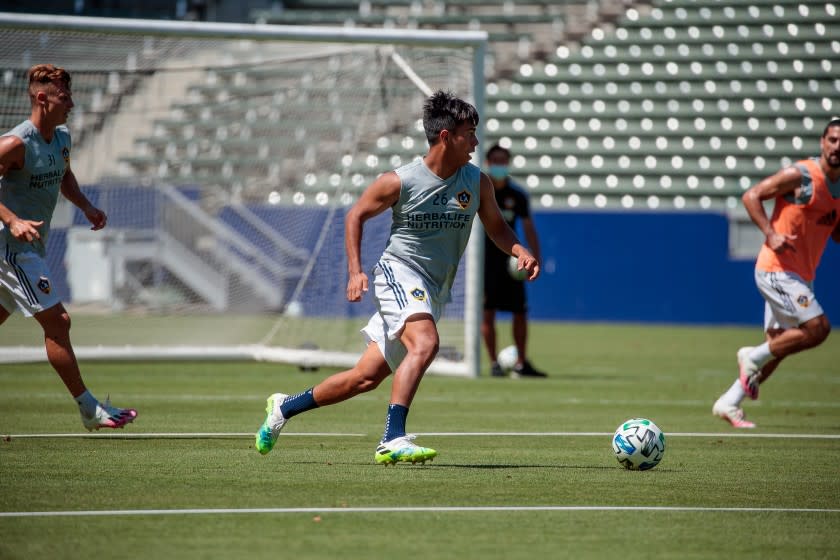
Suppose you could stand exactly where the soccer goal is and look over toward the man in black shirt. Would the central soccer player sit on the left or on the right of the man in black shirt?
right

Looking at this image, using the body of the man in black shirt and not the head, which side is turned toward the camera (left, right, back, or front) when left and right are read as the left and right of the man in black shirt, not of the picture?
front

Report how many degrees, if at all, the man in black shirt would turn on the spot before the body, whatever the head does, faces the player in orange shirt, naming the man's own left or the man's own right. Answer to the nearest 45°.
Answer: approximately 45° to the man's own left

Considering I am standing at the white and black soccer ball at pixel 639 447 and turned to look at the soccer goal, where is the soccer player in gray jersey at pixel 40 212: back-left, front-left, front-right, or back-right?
front-left

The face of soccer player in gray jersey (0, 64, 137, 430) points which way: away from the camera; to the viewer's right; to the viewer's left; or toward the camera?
to the viewer's right

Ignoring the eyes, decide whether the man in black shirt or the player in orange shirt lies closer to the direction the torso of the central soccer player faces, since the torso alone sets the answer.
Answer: the player in orange shirt

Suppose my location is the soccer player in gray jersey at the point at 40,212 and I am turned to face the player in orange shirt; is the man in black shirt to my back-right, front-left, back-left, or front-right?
front-left

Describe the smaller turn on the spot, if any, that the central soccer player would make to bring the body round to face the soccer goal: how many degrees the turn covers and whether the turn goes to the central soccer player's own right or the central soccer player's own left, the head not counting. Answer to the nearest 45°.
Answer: approximately 135° to the central soccer player's own left

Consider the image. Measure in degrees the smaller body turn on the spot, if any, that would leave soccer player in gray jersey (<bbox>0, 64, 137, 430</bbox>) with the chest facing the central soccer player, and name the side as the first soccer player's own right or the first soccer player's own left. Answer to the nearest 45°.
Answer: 0° — they already face them

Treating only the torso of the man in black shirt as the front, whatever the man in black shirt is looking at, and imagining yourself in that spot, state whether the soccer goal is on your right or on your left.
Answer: on your right
